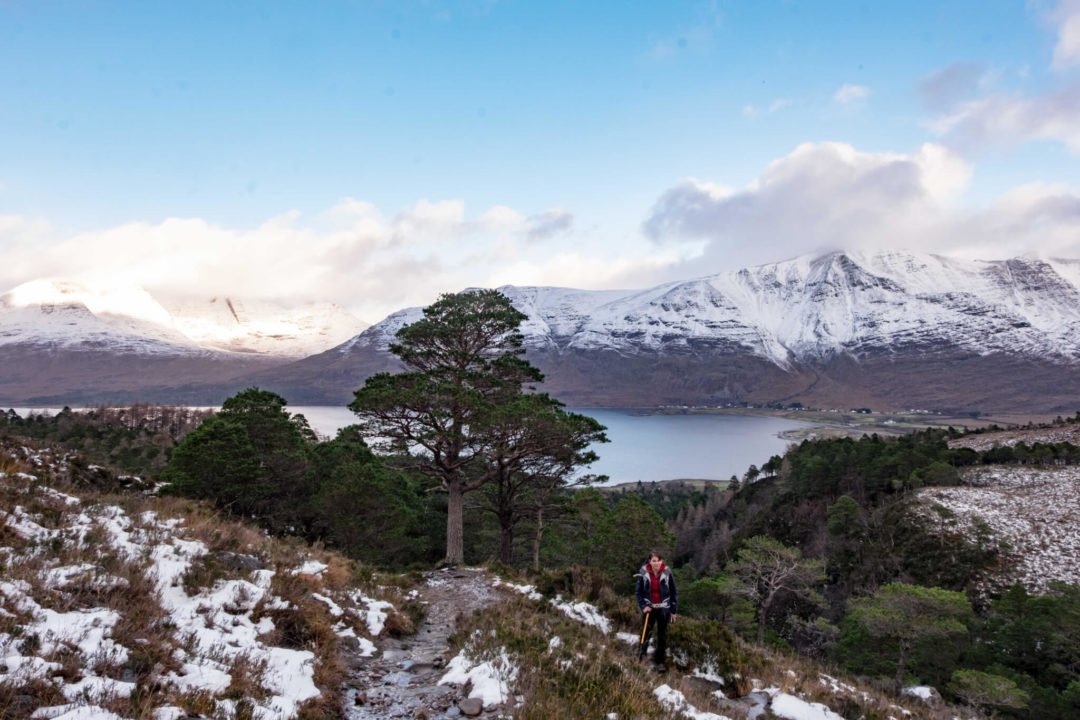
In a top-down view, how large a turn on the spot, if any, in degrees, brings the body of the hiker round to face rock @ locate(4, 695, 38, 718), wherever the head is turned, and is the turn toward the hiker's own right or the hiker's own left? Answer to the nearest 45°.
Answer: approximately 45° to the hiker's own right

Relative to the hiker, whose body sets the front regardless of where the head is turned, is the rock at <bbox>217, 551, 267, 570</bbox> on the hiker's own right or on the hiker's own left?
on the hiker's own right

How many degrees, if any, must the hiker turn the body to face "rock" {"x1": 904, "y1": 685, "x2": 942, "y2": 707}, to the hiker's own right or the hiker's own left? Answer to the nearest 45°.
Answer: approximately 135° to the hiker's own left

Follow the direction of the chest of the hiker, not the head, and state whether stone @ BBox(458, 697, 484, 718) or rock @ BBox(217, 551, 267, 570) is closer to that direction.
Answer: the stone

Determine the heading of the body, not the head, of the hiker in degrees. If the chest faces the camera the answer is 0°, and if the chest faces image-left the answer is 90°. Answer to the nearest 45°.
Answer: approximately 0°
